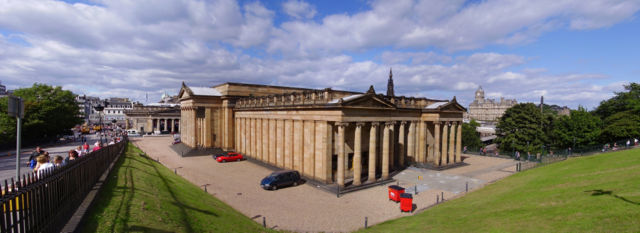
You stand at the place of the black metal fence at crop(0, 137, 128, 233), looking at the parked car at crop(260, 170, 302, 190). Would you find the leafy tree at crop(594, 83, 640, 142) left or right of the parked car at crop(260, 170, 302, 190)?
right

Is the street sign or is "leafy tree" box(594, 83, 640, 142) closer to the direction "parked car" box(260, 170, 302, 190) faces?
the street sign

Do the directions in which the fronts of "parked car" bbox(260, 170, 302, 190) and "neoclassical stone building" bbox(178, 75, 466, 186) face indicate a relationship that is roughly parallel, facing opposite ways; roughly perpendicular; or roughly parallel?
roughly perpendicular

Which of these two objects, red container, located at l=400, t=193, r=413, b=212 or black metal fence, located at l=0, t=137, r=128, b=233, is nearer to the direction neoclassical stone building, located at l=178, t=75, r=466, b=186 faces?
the red container

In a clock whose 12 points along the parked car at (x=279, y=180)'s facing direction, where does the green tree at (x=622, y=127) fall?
The green tree is roughly at 7 o'clock from the parked car.

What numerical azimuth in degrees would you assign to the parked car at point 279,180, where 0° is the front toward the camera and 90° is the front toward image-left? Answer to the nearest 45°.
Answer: approximately 45°

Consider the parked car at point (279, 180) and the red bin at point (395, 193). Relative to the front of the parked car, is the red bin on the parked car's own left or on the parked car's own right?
on the parked car's own left

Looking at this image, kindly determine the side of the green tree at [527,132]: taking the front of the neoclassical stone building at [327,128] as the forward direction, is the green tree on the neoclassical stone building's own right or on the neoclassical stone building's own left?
on the neoclassical stone building's own left
